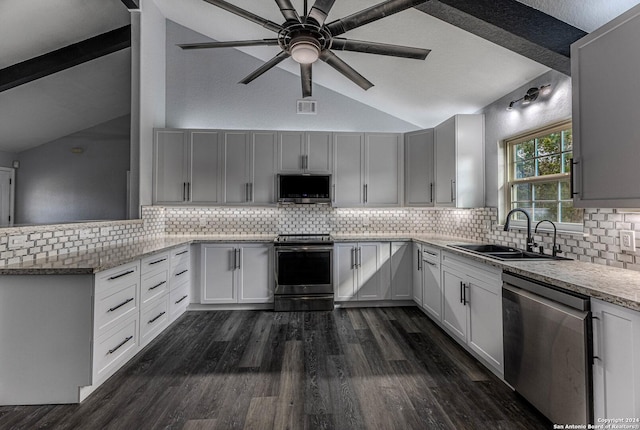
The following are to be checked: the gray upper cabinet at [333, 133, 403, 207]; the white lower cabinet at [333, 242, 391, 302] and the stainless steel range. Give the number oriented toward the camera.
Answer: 3

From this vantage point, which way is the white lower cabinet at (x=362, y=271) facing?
toward the camera

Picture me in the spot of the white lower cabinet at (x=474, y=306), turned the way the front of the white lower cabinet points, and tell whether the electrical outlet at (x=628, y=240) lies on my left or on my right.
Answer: on my left

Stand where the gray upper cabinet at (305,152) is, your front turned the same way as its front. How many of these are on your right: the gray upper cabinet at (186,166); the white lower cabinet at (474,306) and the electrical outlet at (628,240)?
1

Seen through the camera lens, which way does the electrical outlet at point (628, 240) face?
facing the viewer and to the left of the viewer

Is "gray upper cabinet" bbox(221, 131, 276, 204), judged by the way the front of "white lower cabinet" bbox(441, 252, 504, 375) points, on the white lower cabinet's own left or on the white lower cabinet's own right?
on the white lower cabinet's own right

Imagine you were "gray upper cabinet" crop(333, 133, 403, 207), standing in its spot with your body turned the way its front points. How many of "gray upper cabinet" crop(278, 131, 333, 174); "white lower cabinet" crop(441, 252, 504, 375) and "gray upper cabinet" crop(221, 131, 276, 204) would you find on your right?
2

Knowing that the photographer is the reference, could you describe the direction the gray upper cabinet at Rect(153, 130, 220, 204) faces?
facing the viewer

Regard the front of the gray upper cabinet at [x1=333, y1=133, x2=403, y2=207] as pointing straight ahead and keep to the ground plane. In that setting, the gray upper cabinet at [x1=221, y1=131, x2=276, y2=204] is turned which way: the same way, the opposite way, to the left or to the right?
the same way

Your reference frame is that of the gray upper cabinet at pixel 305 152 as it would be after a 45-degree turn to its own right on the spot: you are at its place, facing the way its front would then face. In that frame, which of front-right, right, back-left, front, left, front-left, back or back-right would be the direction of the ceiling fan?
front-left

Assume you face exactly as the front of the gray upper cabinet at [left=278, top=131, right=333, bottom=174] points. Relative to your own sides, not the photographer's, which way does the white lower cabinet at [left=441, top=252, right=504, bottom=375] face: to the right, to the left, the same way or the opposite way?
to the right

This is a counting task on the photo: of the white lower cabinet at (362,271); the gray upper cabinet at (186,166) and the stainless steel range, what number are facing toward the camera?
3

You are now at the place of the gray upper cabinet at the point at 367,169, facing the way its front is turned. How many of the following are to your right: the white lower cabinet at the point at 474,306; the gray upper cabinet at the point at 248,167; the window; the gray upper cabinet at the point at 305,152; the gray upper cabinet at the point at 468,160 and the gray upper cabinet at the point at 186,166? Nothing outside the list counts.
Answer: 3

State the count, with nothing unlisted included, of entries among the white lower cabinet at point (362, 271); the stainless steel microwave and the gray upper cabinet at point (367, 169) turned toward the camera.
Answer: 3

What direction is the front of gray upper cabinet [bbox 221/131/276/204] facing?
toward the camera

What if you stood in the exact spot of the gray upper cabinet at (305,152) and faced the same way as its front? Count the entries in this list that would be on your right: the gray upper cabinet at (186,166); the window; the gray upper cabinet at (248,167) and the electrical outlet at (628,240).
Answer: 2

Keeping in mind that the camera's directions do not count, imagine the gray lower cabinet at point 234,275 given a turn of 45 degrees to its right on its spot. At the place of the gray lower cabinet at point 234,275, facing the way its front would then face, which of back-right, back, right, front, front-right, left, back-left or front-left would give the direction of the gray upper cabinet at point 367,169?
back-left
